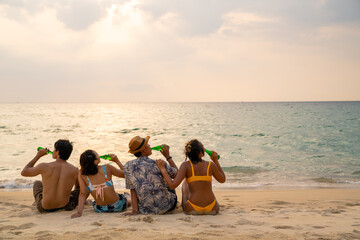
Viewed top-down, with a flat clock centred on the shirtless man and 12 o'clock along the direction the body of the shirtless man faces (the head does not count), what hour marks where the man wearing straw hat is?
The man wearing straw hat is roughly at 4 o'clock from the shirtless man.

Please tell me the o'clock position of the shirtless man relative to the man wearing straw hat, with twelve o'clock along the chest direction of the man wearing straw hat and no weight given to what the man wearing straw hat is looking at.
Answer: The shirtless man is roughly at 8 o'clock from the man wearing straw hat.

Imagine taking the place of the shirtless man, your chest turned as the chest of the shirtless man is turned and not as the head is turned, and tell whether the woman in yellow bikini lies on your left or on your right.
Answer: on your right

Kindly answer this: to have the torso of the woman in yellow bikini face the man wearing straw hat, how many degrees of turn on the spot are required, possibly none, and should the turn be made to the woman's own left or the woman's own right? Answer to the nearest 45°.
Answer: approximately 90° to the woman's own left

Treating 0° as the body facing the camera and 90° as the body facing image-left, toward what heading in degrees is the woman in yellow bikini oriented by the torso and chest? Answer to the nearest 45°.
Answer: approximately 180°

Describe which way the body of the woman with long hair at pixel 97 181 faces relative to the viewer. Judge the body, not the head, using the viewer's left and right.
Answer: facing away from the viewer and to the right of the viewer

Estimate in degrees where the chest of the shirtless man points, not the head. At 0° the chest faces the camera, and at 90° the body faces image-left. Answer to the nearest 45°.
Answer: approximately 180°

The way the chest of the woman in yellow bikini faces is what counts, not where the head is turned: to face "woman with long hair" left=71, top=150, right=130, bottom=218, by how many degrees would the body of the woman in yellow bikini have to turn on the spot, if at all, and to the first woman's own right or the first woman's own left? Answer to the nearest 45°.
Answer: approximately 90° to the first woman's own left

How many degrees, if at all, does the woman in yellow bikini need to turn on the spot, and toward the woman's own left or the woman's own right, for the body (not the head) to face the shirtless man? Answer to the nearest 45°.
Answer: approximately 90° to the woman's own left

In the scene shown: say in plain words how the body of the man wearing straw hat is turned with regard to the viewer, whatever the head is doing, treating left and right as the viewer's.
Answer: facing away from the viewer and to the right of the viewer
